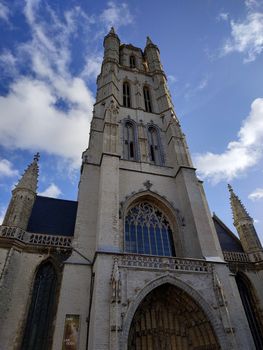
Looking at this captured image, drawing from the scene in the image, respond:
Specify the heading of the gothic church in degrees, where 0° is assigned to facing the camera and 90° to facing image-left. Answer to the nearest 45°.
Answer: approximately 0°
